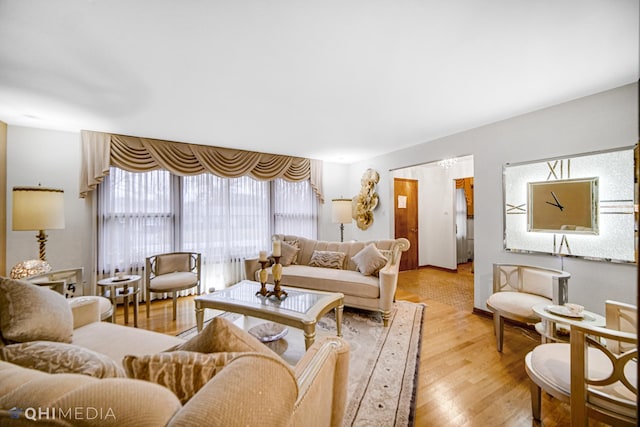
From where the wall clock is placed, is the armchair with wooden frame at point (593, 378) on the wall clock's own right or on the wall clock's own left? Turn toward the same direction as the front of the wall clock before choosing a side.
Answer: on the wall clock's own left

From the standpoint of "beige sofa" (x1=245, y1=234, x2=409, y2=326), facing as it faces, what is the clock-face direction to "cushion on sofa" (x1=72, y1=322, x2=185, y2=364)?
The cushion on sofa is roughly at 12 o'clock from the beige sofa.

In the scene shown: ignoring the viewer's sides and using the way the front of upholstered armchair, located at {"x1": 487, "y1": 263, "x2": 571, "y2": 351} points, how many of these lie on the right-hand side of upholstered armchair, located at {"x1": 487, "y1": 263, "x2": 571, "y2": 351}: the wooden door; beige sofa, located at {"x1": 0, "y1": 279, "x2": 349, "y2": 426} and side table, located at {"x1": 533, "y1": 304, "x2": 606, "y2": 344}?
1

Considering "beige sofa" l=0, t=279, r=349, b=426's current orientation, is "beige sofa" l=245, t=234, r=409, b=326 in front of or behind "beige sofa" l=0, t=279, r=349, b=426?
in front

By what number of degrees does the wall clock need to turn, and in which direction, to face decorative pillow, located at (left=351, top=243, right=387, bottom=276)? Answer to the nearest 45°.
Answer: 0° — it already faces it

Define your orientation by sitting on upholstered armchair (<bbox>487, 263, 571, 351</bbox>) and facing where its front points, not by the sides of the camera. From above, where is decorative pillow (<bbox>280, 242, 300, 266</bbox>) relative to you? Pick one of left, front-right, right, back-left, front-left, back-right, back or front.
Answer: front-right

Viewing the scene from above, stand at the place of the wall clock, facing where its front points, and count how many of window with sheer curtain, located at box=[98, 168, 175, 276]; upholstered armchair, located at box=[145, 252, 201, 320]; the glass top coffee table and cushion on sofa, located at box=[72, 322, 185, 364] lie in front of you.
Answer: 4

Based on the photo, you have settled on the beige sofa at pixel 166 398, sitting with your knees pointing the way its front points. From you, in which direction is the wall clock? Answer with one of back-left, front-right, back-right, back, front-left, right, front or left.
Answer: front-right

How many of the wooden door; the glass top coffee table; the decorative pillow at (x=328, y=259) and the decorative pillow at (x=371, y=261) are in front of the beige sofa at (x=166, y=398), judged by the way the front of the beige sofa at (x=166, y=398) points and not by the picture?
4

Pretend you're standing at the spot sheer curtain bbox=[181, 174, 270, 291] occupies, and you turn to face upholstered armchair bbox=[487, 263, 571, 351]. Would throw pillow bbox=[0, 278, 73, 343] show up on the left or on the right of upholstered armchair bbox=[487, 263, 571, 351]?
right

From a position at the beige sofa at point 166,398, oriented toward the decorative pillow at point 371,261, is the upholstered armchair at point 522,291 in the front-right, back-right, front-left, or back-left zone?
front-right

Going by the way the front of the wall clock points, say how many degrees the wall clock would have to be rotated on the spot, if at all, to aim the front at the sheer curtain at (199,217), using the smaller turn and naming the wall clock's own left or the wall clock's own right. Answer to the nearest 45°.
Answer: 0° — it already faces it

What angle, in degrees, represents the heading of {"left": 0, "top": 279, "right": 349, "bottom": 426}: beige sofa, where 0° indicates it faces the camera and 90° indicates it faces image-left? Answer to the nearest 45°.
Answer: approximately 225°

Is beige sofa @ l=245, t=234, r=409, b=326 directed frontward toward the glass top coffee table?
yes

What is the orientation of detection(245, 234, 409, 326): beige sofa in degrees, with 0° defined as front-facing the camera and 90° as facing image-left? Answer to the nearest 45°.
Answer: approximately 45°

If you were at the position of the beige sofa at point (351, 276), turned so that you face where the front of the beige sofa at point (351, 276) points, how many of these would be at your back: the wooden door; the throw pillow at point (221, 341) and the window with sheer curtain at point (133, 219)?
1

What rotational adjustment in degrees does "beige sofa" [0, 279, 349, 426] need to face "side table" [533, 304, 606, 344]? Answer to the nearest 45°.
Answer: approximately 45° to its right

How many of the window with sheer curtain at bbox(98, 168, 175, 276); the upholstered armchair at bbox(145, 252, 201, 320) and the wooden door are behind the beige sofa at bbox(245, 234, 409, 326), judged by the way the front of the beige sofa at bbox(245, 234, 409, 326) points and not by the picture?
1
